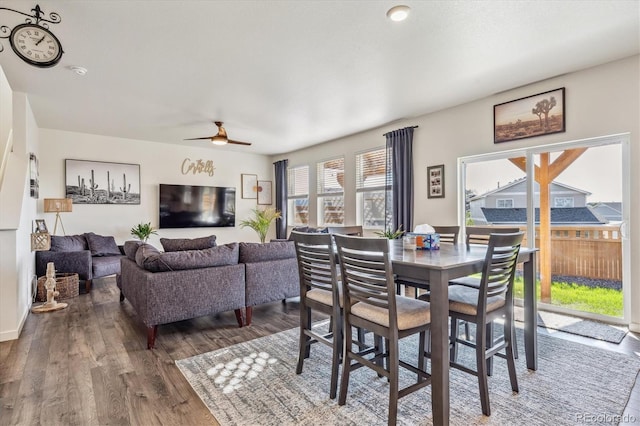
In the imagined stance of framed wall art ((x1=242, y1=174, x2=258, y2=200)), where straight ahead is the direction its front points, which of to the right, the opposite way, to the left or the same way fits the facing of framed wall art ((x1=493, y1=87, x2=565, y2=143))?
to the right

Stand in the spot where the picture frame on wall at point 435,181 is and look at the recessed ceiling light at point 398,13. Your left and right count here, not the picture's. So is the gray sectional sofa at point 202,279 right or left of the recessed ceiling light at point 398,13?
right

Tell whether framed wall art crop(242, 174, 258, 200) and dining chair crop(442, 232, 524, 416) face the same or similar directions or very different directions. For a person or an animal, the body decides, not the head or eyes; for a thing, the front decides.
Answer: very different directions

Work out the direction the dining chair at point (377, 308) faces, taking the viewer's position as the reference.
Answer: facing away from the viewer and to the right of the viewer

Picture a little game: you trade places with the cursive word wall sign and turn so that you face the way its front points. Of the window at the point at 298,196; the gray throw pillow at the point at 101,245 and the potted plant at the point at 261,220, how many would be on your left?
2

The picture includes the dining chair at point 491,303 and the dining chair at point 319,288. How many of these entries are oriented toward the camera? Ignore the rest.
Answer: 0

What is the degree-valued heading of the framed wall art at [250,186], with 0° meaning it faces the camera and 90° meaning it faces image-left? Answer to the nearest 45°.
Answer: approximately 0°

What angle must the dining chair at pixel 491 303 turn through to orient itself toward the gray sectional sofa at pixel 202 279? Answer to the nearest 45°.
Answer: approximately 45° to its left

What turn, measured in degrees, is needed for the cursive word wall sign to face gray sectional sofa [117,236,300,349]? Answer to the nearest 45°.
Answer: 0° — it already faces it

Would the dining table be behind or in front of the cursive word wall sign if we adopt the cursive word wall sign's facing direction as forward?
in front
